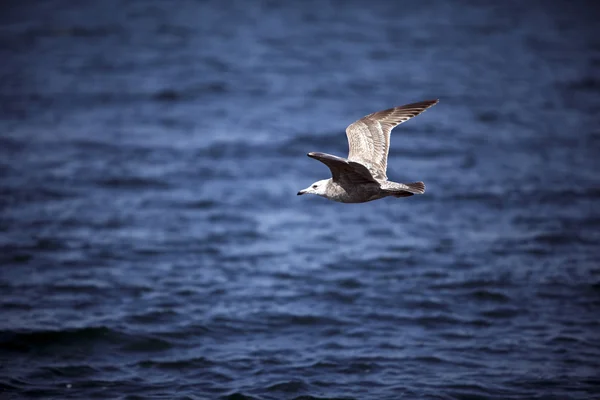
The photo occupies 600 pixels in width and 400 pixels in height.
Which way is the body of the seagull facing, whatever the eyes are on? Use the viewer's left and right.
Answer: facing to the left of the viewer
